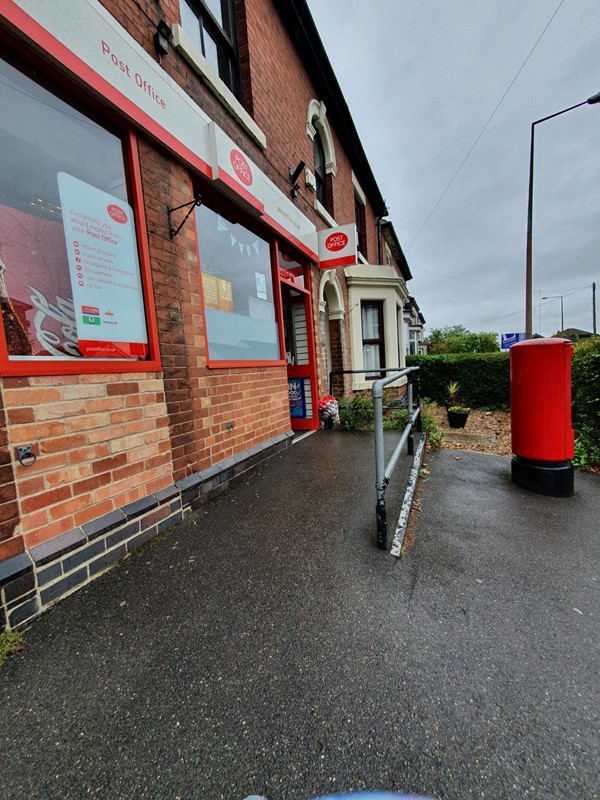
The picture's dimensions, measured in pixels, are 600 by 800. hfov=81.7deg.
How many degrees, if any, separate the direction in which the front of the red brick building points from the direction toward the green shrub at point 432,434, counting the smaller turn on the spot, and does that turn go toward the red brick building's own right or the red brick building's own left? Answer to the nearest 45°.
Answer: approximately 90° to the red brick building's own left

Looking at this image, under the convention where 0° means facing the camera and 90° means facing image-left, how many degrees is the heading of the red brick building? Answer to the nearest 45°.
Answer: approximately 315°

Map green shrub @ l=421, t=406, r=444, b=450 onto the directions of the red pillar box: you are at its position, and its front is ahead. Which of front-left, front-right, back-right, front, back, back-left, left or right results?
back-left

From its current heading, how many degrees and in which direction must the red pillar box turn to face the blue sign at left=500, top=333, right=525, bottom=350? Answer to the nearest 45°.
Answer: approximately 90° to its left

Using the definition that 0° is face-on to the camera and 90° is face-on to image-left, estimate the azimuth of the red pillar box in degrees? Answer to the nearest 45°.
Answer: approximately 270°

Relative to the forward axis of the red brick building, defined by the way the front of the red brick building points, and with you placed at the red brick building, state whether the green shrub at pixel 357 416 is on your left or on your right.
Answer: on your left

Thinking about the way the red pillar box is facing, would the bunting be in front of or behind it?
behind
